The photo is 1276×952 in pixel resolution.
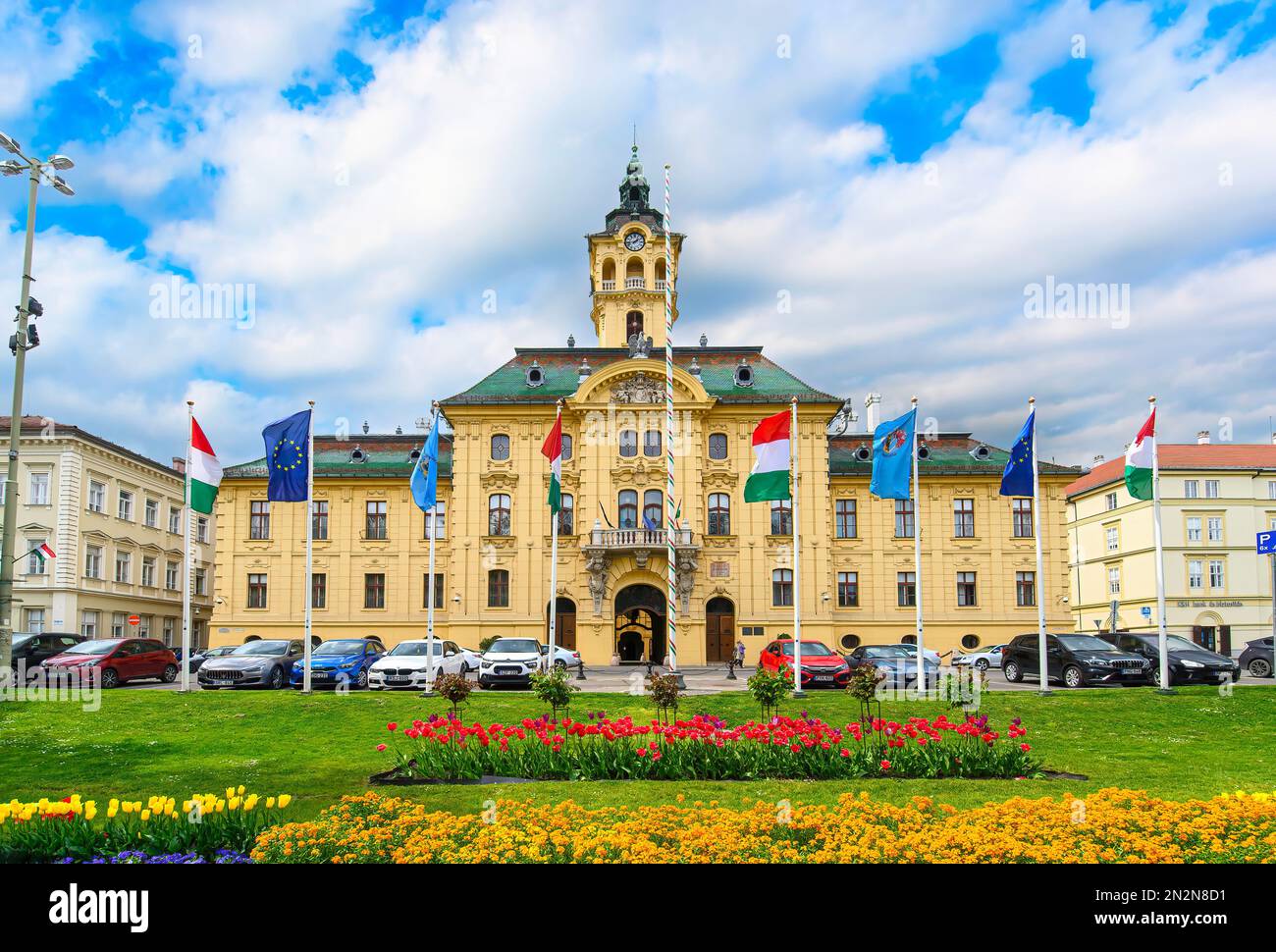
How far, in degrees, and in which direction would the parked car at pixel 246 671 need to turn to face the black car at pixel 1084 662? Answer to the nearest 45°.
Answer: approximately 135° to its left

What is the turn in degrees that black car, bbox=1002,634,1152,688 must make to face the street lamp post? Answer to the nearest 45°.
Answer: approximately 90° to its right

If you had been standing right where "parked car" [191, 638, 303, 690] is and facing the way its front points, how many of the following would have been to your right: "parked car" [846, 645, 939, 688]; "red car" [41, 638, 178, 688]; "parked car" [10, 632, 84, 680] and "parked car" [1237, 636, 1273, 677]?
2

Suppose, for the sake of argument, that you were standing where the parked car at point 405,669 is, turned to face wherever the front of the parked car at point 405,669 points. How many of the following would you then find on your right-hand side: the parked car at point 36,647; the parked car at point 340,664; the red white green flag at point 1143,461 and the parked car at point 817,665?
2

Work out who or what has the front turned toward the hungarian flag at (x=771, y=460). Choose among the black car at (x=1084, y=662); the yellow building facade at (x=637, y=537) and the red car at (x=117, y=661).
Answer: the yellow building facade

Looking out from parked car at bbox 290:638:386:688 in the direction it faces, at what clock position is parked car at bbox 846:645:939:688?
parked car at bbox 846:645:939:688 is roughly at 8 o'clock from parked car at bbox 290:638:386:688.

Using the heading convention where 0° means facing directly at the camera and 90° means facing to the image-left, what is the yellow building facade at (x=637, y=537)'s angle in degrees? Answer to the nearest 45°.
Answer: approximately 0°

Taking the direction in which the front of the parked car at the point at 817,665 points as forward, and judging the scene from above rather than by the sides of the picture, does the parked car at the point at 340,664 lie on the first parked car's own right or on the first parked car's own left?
on the first parked car's own right

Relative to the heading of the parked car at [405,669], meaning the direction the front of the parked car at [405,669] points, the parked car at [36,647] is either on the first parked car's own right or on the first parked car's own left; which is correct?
on the first parked car's own right

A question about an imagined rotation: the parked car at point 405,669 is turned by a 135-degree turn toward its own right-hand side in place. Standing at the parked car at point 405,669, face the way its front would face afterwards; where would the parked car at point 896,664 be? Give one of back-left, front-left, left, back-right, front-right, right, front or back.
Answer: right

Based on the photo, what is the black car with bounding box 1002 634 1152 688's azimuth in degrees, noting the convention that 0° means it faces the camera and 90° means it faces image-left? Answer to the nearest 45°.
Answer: approximately 315°

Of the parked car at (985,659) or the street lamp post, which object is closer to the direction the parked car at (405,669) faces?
the street lamp post
